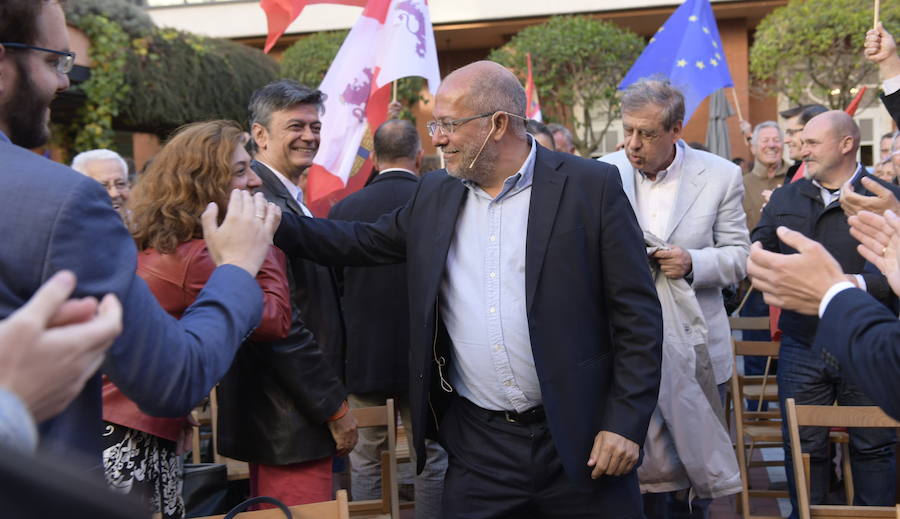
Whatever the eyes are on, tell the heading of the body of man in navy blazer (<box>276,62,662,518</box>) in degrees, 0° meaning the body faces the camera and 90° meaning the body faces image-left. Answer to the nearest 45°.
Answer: approximately 45°

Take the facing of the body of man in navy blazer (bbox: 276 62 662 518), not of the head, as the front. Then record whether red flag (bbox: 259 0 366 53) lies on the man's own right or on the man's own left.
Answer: on the man's own right

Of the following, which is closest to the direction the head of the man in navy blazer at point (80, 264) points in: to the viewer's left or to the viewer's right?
to the viewer's right

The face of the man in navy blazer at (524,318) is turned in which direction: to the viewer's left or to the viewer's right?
to the viewer's left

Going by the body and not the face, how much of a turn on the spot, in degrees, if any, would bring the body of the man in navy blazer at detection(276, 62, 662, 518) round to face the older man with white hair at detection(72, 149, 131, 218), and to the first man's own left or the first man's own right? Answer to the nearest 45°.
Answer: approximately 90° to the first man's own right
